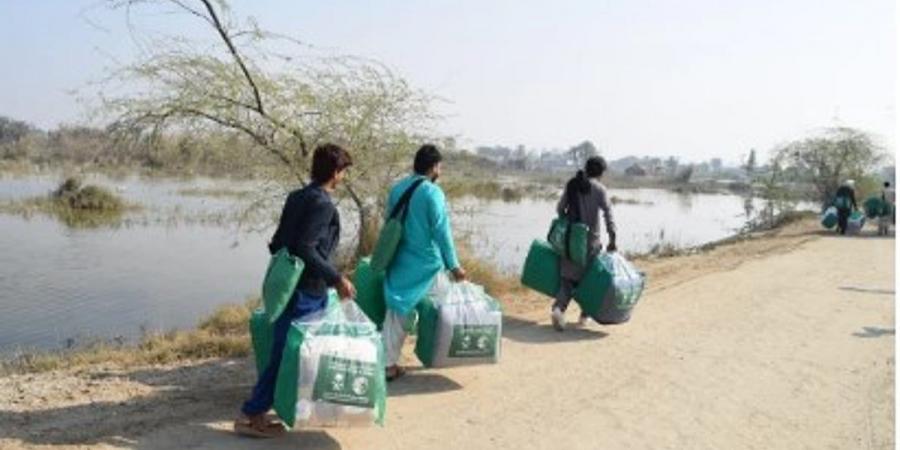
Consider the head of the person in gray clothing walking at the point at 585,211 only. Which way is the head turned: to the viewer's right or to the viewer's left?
to the viewer's right

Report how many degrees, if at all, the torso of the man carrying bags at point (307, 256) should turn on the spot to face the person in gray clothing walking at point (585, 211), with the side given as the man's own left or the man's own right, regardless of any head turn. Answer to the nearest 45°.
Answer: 0° — they already face them

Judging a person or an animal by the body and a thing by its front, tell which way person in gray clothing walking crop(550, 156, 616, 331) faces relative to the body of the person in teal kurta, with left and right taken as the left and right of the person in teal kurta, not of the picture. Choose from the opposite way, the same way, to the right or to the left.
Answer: the same way

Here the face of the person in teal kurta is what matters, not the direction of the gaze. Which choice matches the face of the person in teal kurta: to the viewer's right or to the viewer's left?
to the viewer's right

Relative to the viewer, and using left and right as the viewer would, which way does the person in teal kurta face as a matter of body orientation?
facing away from the viewer and to the right of the viewer

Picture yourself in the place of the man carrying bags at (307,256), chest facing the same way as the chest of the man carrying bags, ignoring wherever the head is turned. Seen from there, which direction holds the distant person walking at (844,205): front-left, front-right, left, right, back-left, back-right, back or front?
front

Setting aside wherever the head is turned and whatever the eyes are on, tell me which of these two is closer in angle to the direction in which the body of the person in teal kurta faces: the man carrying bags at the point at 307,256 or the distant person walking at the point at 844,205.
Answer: the distant person walking

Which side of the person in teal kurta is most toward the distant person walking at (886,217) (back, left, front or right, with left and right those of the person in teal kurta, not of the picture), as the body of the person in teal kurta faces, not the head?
front

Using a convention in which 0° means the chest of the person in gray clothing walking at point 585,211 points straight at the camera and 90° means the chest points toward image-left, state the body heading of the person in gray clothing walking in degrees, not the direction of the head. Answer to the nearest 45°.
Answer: approximately 225°

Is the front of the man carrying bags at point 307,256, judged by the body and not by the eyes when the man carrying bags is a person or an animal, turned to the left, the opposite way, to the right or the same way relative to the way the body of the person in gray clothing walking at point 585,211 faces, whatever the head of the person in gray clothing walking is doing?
the same way

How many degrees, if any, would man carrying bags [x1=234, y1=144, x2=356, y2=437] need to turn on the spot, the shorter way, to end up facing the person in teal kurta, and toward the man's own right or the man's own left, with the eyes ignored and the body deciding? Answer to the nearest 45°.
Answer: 0° — they already face them

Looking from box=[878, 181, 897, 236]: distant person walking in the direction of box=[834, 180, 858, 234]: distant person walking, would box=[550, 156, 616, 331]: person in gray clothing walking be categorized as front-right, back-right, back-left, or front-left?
front-left

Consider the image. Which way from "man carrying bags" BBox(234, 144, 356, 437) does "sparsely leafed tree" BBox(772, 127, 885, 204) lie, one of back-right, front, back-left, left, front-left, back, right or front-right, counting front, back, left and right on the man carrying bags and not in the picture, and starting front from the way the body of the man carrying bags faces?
front

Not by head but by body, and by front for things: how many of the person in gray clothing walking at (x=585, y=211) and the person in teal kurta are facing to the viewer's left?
0

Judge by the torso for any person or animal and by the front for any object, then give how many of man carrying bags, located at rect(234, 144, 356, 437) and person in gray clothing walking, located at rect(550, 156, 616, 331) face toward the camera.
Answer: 0

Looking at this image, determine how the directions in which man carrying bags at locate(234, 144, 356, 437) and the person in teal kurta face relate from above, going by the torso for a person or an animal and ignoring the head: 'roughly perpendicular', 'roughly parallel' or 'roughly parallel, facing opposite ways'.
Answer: roughly parallel

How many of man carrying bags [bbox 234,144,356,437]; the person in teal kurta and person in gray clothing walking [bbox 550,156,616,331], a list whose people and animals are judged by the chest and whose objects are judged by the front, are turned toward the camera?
0

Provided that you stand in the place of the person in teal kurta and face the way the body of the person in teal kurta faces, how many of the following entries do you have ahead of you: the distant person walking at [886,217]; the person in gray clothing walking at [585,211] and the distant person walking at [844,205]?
3

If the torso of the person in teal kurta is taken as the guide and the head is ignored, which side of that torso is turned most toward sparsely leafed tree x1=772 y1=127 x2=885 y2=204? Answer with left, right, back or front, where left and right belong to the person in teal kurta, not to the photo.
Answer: front

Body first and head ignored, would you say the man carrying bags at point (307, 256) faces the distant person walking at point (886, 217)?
yes

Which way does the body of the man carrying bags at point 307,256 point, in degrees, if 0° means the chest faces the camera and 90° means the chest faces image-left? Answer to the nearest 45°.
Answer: approximately 225°
